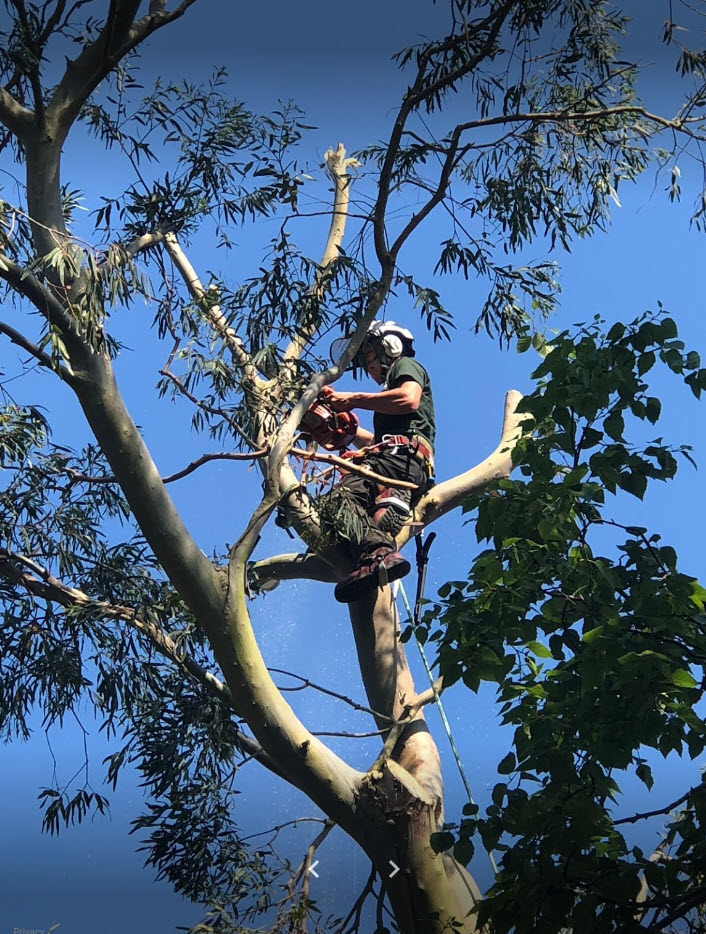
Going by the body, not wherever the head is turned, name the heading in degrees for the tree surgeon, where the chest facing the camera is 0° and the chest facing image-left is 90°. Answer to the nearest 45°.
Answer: approximately 90°
